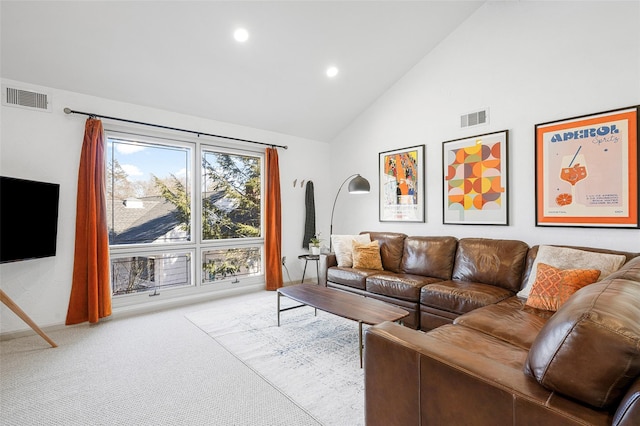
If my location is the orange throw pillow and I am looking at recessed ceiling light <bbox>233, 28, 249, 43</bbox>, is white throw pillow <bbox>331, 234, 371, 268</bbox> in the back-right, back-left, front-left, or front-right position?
front-right

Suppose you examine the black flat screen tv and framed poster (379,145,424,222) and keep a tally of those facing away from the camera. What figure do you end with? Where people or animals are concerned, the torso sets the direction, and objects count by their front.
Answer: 0

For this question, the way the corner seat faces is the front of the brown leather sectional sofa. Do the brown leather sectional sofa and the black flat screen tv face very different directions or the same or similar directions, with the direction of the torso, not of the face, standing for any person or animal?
very different directions

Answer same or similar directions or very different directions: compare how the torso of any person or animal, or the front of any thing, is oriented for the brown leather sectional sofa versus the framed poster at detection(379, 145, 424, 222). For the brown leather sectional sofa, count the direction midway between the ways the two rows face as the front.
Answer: same or similar directions

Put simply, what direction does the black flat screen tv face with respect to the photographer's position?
facing the viewer and to the right of the viewer

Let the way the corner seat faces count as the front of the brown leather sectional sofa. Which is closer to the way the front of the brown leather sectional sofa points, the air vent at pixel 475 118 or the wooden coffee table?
the wooden coffee table

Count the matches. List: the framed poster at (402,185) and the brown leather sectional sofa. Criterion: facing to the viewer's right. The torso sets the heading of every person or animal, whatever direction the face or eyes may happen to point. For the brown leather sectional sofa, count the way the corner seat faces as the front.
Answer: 0

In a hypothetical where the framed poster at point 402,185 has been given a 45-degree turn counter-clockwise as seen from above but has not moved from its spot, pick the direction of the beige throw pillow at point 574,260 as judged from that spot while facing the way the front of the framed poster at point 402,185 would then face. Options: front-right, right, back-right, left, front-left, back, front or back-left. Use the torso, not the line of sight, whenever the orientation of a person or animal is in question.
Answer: front-left

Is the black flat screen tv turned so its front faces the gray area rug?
yes

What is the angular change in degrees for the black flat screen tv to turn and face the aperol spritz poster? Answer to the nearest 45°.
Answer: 0° — it already faces it

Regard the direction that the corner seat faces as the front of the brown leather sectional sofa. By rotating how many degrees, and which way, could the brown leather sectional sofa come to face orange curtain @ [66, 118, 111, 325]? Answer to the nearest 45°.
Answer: approximately 45° to its right

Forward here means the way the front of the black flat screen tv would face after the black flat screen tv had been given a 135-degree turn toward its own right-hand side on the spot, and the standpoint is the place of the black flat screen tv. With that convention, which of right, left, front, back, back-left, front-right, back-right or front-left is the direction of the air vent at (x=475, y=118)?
back-left

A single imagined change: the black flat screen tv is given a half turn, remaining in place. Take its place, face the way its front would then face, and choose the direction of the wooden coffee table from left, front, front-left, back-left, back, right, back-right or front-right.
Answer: back

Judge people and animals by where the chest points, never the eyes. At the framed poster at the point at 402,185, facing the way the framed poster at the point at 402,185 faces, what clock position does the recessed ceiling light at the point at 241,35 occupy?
The recessed ceiling light is roughly at 12 o'clock from the framed poster.

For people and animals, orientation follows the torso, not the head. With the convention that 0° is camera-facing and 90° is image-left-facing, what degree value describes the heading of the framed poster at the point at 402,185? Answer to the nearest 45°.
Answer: approximately 45°

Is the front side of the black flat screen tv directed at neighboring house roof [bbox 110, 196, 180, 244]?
no

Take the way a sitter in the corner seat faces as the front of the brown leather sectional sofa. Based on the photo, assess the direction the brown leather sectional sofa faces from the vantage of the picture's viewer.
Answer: facing the viewer and to the left of the viewer

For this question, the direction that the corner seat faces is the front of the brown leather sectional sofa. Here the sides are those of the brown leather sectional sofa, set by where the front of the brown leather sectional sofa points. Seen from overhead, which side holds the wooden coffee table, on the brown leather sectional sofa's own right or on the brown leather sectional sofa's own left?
on the brown leather sectional sofa's own right
